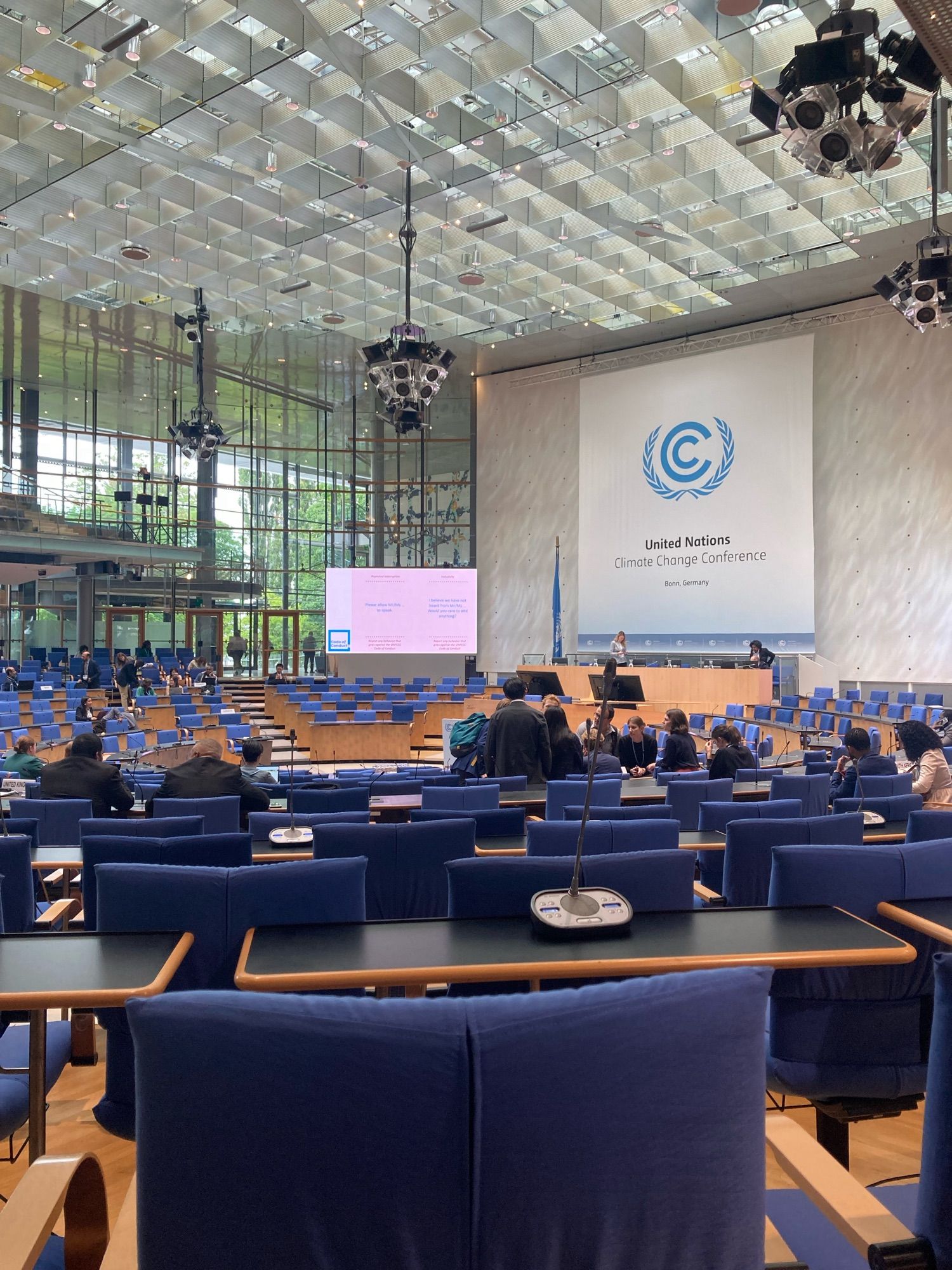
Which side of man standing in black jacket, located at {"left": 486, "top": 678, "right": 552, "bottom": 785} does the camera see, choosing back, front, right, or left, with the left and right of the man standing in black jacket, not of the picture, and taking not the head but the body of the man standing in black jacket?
back

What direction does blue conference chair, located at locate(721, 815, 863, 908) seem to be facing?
away from the camera

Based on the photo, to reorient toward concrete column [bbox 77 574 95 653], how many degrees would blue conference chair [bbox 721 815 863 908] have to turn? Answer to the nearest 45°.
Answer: approximately 45° to its left

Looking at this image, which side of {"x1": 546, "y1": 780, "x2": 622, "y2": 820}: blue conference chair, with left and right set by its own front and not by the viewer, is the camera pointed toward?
back

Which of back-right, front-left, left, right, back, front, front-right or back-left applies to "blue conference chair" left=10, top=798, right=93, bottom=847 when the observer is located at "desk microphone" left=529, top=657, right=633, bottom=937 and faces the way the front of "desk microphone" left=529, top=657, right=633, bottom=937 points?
back-right

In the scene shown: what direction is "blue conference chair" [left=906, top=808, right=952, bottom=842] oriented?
away from the camera

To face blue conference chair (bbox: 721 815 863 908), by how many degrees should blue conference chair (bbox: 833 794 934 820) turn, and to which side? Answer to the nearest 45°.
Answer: approximately 180°

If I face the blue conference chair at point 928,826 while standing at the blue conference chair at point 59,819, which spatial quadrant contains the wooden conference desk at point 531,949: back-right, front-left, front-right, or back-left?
front-right

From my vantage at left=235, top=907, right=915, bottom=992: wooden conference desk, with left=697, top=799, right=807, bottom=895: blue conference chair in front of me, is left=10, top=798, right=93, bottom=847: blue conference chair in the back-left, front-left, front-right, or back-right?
front-left

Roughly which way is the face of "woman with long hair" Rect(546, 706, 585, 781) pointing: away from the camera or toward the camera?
away from the camera

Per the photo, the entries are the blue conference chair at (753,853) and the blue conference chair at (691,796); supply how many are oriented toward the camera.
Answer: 0

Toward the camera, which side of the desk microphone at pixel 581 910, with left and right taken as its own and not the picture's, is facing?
front

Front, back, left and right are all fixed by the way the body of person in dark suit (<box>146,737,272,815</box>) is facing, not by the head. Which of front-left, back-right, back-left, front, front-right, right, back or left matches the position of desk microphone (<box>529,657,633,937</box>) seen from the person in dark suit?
back

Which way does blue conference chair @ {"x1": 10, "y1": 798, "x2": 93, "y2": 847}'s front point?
away from the camera

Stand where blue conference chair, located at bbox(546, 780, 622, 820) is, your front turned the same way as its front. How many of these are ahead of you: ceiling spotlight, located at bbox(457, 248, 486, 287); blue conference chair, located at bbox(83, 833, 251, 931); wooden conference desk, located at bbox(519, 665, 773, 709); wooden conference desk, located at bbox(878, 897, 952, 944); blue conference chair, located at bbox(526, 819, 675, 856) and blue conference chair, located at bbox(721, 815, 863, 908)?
2

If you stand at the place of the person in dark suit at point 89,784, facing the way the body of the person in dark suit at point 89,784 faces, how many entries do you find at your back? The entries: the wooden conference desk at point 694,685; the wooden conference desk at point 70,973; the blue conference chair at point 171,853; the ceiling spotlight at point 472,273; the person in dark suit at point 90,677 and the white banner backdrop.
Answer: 2

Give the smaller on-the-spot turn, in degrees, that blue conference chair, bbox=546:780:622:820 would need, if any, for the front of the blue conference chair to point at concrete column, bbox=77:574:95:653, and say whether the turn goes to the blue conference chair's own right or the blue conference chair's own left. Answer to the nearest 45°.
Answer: approximately 45° to the blue conference chair's own left
